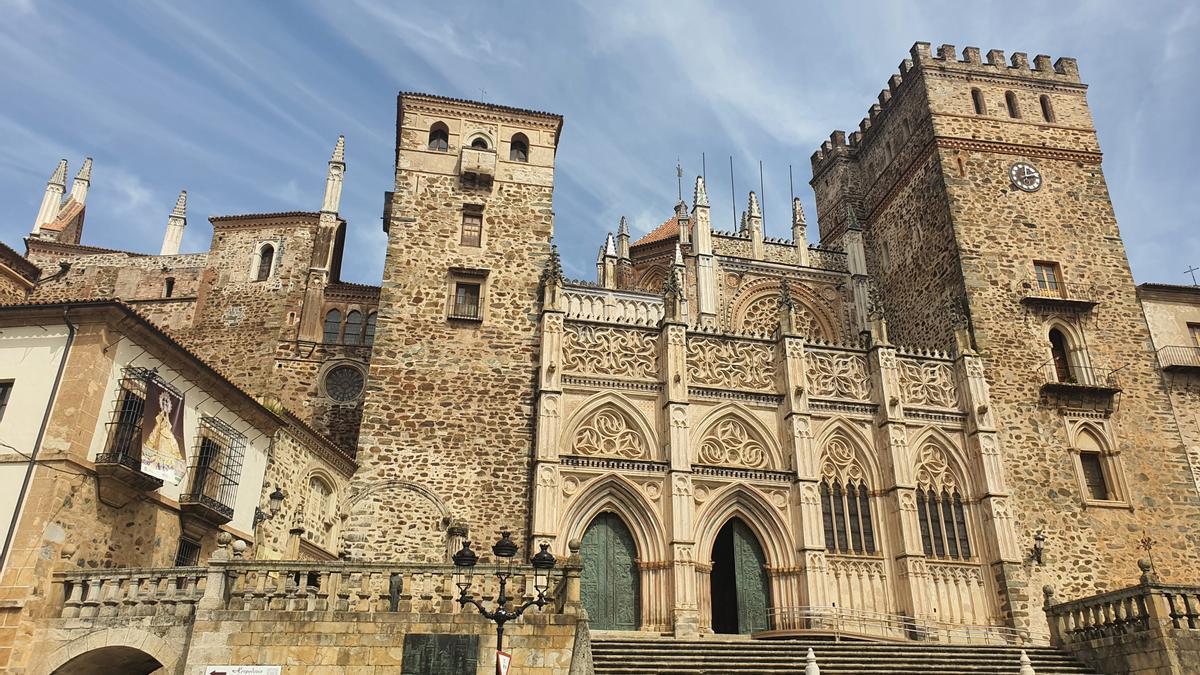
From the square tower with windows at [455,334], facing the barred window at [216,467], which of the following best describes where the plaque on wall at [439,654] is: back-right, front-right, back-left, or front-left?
front-left

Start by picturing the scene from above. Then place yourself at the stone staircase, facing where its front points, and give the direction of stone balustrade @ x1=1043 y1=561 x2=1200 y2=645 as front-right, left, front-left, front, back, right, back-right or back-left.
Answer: left

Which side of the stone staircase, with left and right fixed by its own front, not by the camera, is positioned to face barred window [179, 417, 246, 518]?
right

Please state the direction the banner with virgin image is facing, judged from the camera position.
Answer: facing the viewer and to the right of the viewer

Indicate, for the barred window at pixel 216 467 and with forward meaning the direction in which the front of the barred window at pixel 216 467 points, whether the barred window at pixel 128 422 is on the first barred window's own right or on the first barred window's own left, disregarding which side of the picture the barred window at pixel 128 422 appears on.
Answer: on the first barred window's own right

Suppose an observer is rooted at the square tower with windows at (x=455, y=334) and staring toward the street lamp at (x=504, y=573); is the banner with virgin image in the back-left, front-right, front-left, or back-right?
front-right

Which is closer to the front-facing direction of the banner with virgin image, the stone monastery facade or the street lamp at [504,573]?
the street lamp

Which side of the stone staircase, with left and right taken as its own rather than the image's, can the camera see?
front

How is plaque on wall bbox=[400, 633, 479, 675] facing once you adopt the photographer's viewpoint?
facing the viewer

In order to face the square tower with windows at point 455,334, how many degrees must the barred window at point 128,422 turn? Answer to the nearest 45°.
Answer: approximately 90° to its left

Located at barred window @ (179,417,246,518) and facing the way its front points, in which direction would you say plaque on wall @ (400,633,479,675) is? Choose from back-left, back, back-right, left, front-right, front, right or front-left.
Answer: front

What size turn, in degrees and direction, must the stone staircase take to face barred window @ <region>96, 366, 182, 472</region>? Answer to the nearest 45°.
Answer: approximately 45° to its right

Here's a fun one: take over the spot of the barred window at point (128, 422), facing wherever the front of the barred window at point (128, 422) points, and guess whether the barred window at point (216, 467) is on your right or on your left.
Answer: on your left

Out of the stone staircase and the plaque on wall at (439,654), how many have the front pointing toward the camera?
2
